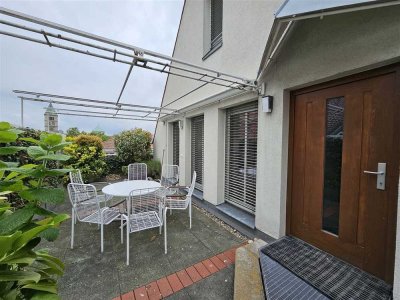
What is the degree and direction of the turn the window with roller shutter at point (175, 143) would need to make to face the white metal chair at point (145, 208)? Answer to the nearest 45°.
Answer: approximately 45° to its left

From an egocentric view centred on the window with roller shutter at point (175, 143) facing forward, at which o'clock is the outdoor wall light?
The outdoor wall light is roughly at 10 o'clock from the window with roller shutter.

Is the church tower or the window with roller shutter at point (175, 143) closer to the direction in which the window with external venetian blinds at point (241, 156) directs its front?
the church tower

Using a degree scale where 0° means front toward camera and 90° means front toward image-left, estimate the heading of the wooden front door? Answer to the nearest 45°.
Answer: approximately 45°

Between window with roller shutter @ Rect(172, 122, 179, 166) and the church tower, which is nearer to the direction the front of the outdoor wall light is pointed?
the church tower

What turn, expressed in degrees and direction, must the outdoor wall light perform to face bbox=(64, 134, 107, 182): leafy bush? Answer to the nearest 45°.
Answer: approximately 45° to its right

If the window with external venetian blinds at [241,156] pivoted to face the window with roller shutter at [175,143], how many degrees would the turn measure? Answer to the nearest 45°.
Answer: approximately 90° to its right

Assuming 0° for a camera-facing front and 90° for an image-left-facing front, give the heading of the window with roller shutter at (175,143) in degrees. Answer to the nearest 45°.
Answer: approximately 45°
